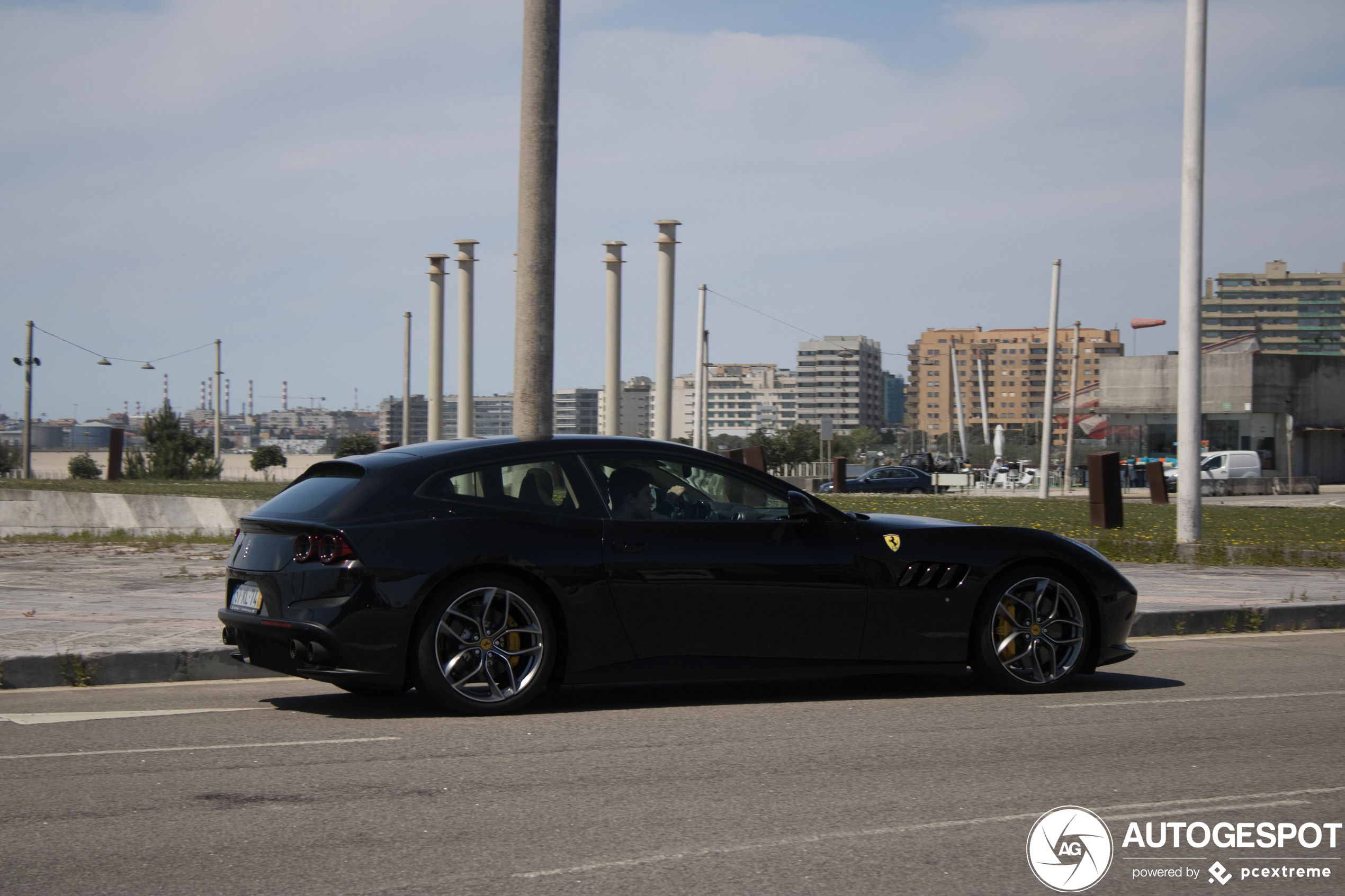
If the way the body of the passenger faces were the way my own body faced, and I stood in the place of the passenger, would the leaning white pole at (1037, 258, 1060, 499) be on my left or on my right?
on my left

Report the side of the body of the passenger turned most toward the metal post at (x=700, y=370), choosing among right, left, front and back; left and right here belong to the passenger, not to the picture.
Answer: left

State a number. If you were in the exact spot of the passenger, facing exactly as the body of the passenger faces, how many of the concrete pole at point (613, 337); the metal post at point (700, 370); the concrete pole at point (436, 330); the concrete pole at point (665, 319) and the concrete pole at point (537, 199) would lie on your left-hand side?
5

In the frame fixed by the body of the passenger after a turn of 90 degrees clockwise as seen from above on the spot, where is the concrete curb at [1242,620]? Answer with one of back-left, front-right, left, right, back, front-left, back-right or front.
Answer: back-left

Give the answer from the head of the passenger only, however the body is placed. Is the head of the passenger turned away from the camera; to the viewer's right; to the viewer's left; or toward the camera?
to the viewer's right

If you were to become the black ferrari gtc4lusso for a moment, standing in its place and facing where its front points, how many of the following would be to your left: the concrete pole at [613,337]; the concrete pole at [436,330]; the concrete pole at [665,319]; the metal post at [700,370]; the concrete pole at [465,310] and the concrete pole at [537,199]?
6

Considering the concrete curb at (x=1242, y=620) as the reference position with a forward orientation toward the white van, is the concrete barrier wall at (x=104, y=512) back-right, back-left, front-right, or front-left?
front-left

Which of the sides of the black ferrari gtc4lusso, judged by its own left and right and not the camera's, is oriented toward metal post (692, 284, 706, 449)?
left

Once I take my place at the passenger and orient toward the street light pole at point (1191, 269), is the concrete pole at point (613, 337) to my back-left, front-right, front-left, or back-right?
front-left

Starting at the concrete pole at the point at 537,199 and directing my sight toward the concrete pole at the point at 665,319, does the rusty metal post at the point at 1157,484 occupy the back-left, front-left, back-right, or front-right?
front-right

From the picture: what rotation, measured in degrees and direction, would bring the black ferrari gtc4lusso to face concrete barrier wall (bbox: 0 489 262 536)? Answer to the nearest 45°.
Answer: approximately 135° to its left

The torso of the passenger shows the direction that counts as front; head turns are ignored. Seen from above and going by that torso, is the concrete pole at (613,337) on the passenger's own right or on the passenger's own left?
on the passenger's own left

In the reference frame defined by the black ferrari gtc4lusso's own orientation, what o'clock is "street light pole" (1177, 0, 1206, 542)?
The street light pole is roughly at 10 o'clock from the black ferrari gtc4lusso.

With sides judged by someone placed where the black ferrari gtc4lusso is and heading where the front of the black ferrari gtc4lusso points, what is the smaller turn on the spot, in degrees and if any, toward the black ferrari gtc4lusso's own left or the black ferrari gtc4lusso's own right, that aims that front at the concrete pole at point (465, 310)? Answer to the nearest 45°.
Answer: approximately 90° to the black ferrari gtc4lusso's own left

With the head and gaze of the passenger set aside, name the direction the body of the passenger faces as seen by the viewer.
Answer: to the viewer's right

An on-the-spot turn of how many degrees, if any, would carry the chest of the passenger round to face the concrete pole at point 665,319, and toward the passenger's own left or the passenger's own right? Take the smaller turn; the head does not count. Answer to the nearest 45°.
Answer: approximately 90° to the passenger's own left

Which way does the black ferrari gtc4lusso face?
to the viewer's right
